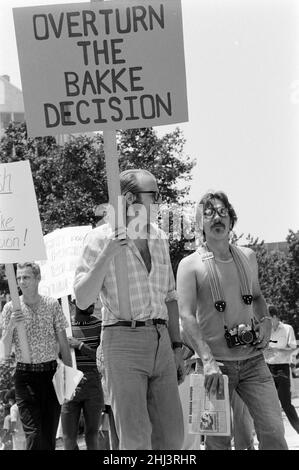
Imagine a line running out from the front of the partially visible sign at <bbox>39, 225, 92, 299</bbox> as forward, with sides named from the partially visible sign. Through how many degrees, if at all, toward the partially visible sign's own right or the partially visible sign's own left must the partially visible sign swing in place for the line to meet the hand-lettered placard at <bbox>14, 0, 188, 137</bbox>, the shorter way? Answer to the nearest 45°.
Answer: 0° — it already faces it

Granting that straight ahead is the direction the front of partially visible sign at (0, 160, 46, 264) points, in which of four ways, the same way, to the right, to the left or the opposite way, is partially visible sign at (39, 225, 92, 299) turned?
the same way

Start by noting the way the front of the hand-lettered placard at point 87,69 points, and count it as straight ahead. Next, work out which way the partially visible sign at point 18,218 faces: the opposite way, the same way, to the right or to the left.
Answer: the same way

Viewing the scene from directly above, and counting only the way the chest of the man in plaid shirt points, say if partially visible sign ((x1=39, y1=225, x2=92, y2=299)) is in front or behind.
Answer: behind

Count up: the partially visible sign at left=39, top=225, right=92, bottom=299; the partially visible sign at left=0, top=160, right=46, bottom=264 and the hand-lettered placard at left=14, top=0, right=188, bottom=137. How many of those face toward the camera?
3

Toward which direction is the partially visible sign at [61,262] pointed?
toward the camera

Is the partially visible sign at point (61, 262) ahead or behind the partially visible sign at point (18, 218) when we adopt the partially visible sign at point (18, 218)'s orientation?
behind

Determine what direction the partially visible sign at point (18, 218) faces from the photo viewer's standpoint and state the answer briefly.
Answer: facing the viewer
